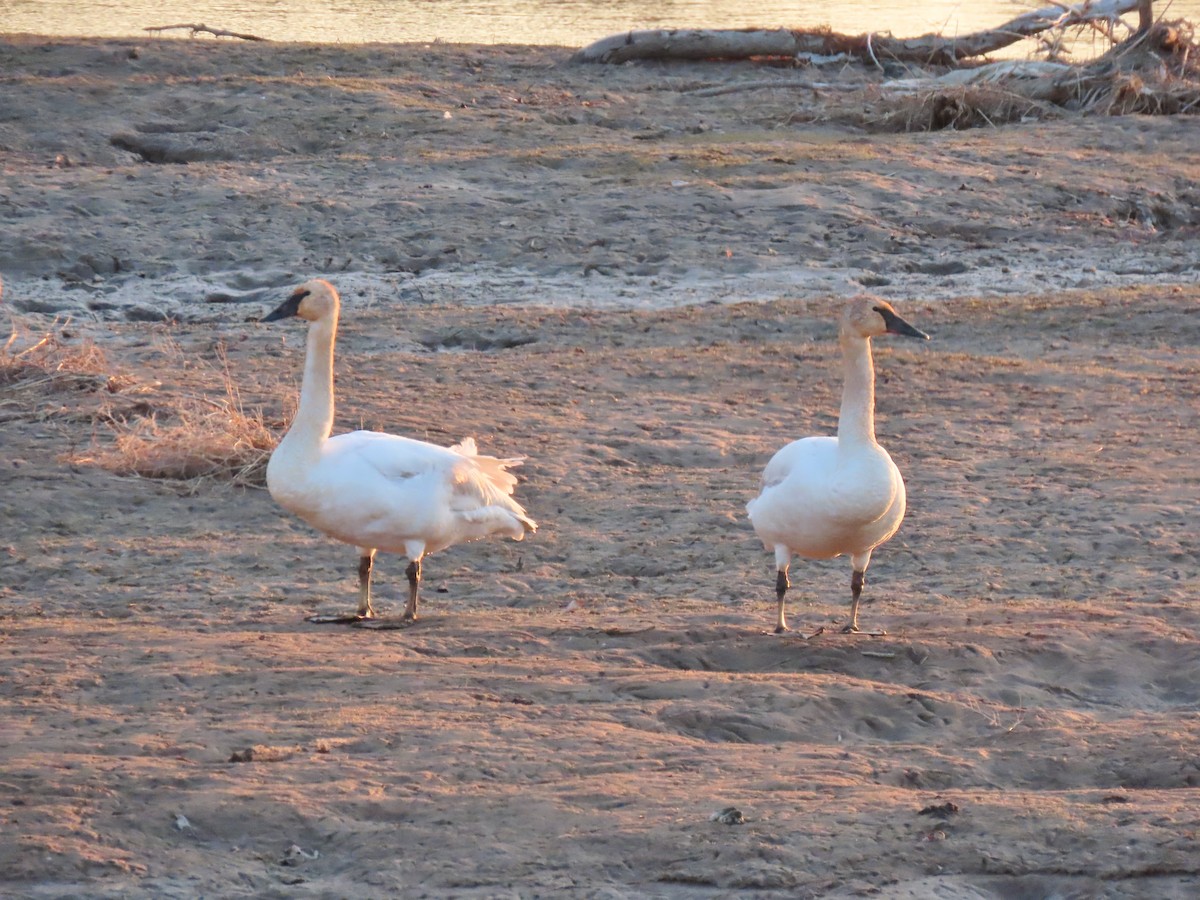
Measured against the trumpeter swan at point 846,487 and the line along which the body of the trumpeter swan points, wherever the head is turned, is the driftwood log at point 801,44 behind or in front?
behind

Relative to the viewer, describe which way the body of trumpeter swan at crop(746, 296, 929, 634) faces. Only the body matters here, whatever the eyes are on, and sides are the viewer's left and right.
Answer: facing the viewer and to the right of the viewer

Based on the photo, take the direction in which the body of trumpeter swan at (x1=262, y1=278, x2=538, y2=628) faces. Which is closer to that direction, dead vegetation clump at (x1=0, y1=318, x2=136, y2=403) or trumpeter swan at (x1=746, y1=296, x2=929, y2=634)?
the dead vegetation clump

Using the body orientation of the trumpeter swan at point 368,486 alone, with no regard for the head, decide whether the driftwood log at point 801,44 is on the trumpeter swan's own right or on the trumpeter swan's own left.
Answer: on the trumpeter swan's own right

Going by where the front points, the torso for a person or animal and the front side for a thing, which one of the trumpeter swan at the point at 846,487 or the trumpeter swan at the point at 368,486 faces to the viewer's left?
the trumpeter swan at the point at 368,486

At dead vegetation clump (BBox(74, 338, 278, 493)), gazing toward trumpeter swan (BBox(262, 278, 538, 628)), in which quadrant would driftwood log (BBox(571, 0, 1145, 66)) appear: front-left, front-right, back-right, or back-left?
back-left

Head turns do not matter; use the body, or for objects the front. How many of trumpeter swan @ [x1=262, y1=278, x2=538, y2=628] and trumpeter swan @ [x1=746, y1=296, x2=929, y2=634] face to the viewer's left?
1

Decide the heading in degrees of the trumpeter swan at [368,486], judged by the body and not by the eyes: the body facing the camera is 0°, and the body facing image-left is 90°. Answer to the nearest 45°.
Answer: approximately 90°

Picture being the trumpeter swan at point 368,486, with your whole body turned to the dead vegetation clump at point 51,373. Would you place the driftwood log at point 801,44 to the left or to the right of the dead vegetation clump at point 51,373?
right

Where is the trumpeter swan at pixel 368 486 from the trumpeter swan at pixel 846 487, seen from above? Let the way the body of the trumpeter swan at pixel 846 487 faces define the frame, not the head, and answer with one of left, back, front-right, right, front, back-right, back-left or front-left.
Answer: back-right
